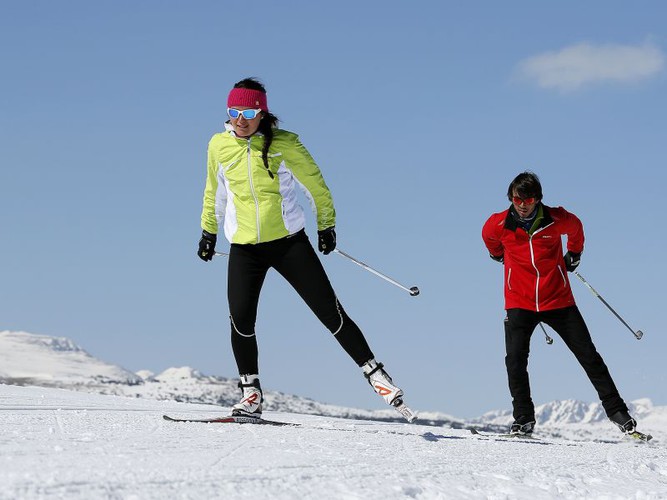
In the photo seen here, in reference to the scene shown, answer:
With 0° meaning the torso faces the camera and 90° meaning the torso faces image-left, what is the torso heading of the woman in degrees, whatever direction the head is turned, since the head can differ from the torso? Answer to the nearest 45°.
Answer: approximately 0°

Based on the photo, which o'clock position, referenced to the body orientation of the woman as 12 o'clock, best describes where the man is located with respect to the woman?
The man is roughly at 8 o'clock from the woman.

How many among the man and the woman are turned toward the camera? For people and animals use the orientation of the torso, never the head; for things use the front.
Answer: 2

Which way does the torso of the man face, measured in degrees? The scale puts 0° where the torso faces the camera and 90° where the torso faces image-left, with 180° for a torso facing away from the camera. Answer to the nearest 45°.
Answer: approximately 0°

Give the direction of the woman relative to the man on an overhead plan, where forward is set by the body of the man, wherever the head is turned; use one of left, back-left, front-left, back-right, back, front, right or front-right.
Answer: front-right
